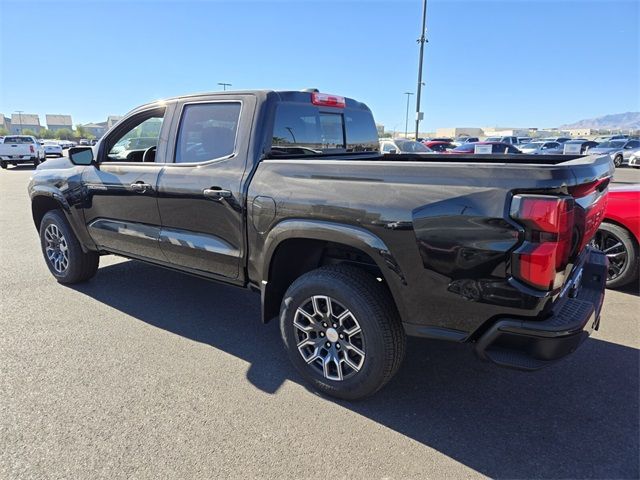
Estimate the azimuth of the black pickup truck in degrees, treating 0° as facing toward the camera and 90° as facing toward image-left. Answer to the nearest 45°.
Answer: approximately 135°

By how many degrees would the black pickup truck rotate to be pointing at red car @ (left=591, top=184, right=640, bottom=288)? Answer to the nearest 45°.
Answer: approximately 90° to its right

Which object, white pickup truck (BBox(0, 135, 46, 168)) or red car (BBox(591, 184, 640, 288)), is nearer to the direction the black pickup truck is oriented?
the white pickup truck

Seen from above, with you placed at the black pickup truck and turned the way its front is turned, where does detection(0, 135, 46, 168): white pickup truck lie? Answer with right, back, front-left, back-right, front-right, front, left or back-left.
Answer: front
